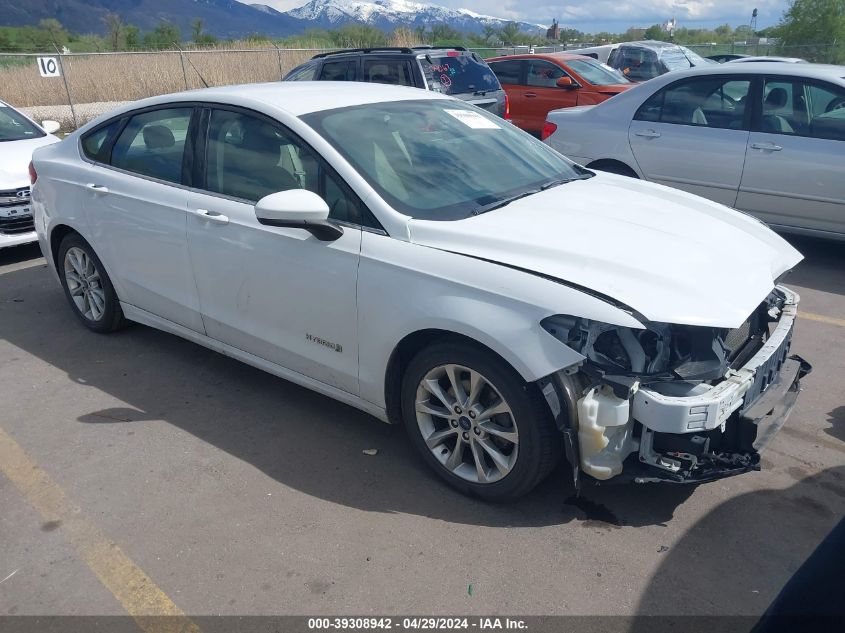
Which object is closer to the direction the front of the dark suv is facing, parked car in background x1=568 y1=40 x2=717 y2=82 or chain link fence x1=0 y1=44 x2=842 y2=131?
the chain link fence

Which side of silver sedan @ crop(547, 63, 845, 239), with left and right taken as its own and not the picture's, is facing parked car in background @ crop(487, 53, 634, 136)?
left

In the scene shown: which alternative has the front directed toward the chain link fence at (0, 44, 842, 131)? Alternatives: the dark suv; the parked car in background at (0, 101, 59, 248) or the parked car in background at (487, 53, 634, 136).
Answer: the dark suv

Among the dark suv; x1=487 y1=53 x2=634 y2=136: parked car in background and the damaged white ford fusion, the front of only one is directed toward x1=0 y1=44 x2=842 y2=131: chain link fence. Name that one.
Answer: the dark suv

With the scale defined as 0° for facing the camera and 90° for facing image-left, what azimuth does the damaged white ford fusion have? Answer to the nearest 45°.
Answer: approximately 315°

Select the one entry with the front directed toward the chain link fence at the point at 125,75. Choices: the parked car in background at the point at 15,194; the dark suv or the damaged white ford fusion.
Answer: the dark suv

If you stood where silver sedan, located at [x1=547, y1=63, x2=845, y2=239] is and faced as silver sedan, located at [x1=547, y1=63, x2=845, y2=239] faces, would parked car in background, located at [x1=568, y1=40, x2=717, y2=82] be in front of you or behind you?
behind

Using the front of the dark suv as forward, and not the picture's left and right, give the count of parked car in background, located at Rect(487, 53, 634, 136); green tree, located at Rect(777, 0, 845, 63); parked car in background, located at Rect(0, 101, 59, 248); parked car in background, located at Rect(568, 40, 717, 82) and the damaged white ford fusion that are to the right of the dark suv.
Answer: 3

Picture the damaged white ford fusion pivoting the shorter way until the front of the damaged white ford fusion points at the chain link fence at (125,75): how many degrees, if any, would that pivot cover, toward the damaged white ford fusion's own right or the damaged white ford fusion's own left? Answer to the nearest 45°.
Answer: approximately 180°

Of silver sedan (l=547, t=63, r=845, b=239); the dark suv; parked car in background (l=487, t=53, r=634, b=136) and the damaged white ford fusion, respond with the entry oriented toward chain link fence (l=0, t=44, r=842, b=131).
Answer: the dark suv

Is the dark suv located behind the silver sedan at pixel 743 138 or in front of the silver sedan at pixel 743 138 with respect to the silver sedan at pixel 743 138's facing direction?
behind

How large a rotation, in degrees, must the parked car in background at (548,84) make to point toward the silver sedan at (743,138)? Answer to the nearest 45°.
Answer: approximately 45° to its right

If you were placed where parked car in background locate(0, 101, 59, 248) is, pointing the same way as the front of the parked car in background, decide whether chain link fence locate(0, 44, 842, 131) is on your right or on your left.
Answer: on your left
